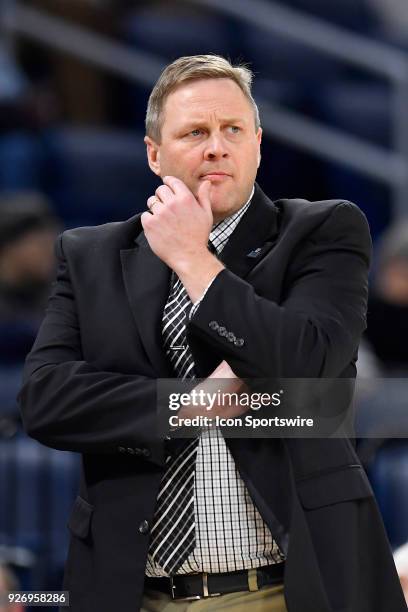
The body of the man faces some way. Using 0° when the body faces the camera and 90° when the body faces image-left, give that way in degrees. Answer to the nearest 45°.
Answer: approximately 0°
